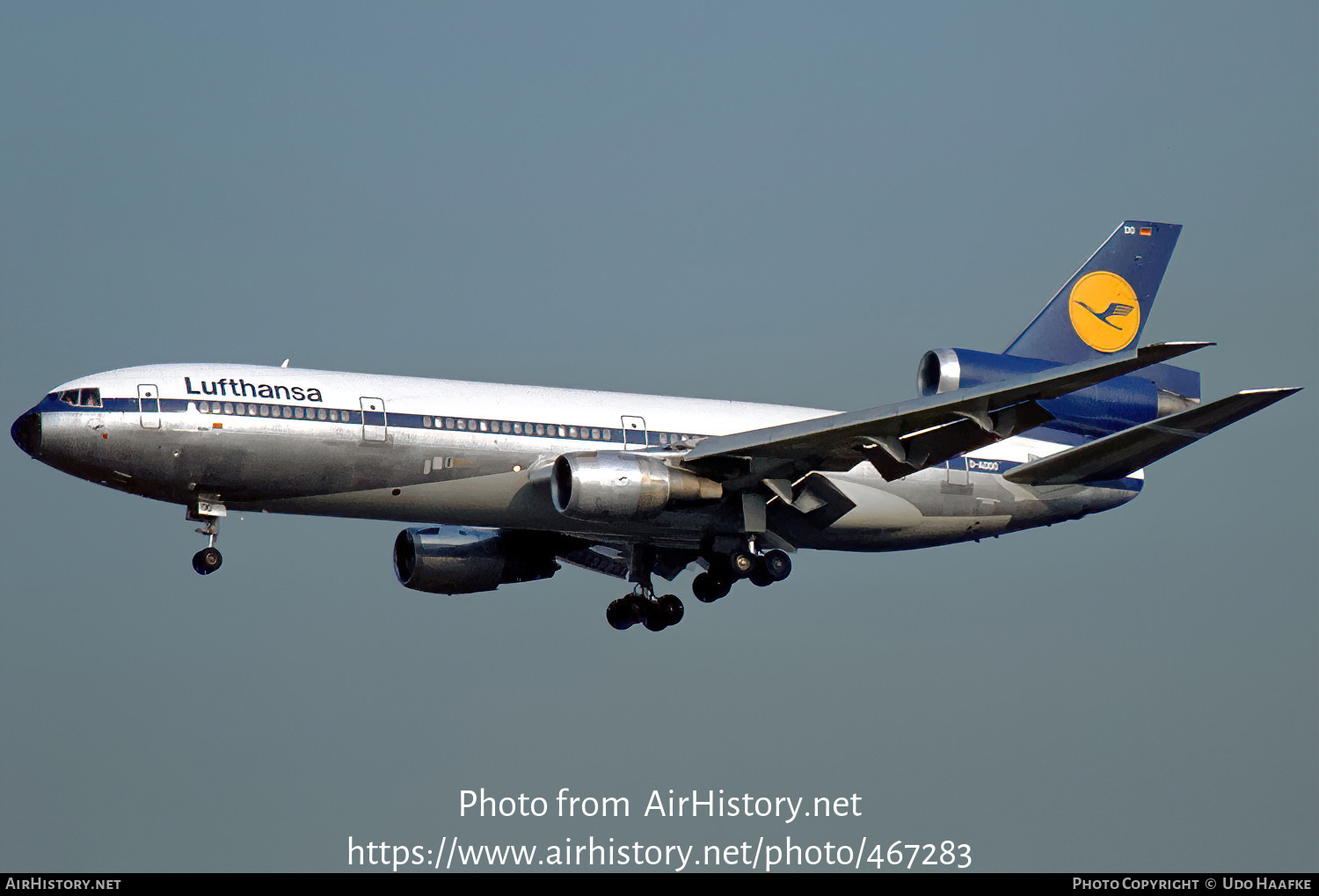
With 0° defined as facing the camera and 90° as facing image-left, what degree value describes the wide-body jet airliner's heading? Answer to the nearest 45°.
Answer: approximately 45°
